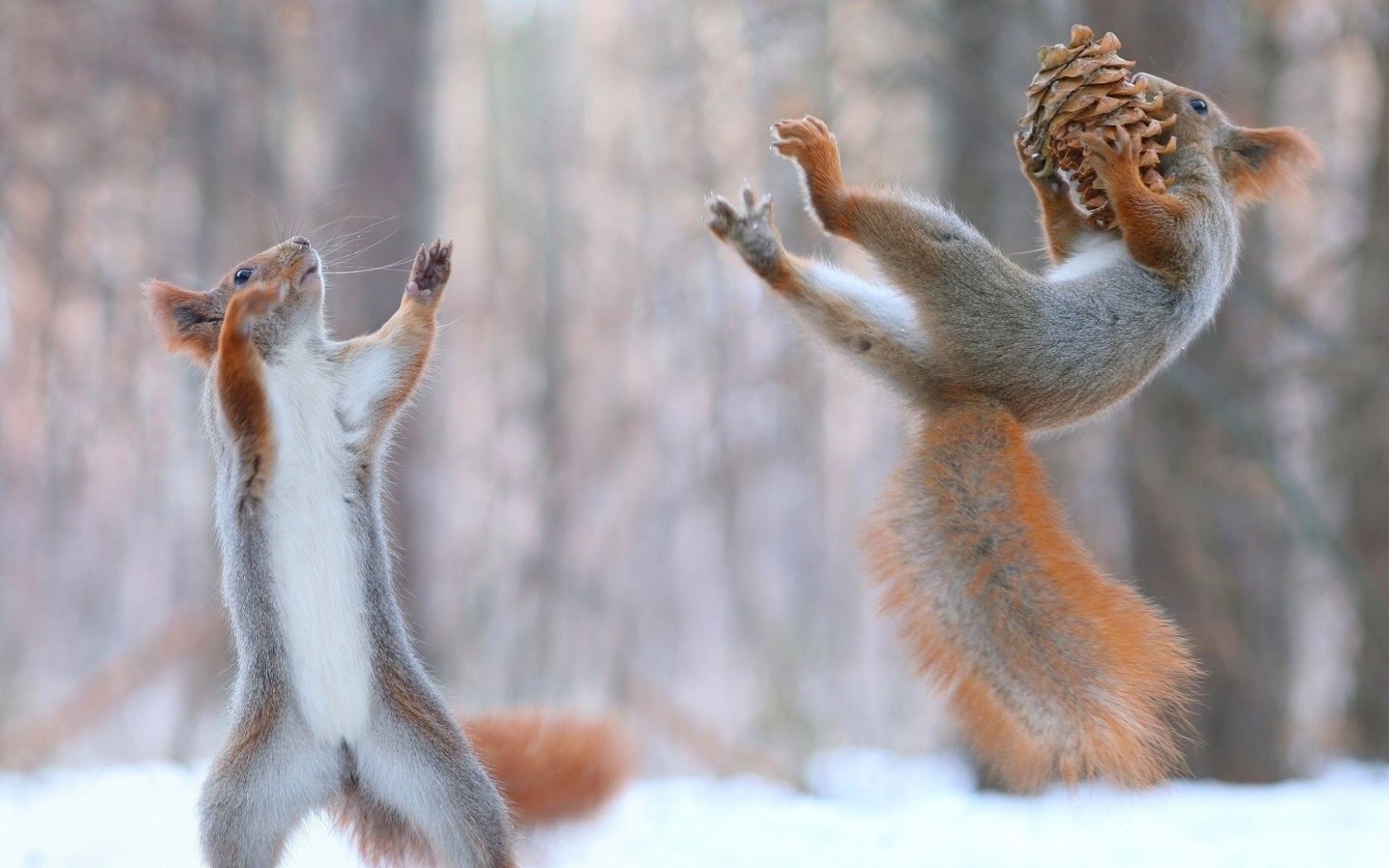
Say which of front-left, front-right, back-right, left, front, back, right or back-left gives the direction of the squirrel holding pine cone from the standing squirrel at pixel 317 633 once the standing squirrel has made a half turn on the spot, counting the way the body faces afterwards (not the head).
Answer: back-right

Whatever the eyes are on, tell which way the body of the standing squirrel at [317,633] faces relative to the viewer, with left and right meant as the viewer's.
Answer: facing the viewer and to the right of the viewer

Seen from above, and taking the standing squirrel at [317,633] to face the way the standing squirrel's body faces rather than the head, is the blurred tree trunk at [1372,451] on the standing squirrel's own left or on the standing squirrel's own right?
on the standing squirrel's own left
